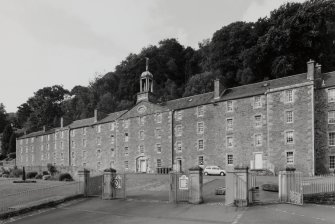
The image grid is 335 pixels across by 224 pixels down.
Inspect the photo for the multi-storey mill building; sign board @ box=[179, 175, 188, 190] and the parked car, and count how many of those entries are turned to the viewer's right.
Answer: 1

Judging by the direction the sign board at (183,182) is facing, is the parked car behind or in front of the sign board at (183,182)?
behind

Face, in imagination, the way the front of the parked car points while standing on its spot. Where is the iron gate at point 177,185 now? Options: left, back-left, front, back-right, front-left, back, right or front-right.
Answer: right

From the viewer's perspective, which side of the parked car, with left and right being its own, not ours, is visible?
right

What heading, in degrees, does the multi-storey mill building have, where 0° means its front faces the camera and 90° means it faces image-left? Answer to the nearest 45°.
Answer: approximately 45°

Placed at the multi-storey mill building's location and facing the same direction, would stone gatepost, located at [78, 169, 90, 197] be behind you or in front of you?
in front

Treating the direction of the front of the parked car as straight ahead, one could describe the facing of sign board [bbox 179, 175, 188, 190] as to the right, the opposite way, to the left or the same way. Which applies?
to the right

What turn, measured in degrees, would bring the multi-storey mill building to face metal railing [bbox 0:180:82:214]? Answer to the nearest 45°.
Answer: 0° — it already faces it

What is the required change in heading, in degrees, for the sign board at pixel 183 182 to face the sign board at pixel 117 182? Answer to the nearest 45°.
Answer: approximately 135° to its right

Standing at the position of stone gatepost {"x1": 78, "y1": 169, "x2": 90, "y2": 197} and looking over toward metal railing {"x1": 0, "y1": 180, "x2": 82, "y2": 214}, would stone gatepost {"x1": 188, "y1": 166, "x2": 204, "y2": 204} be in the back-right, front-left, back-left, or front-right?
back-left
